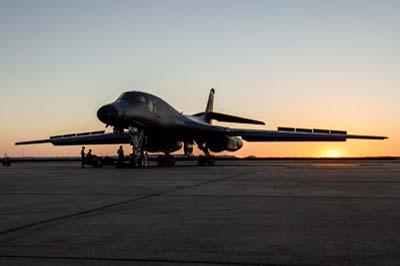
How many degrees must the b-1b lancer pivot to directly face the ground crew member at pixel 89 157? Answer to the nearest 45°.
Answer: approximately 45° to its right

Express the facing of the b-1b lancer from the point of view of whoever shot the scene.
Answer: facing the viewer and to the left of the viewer
